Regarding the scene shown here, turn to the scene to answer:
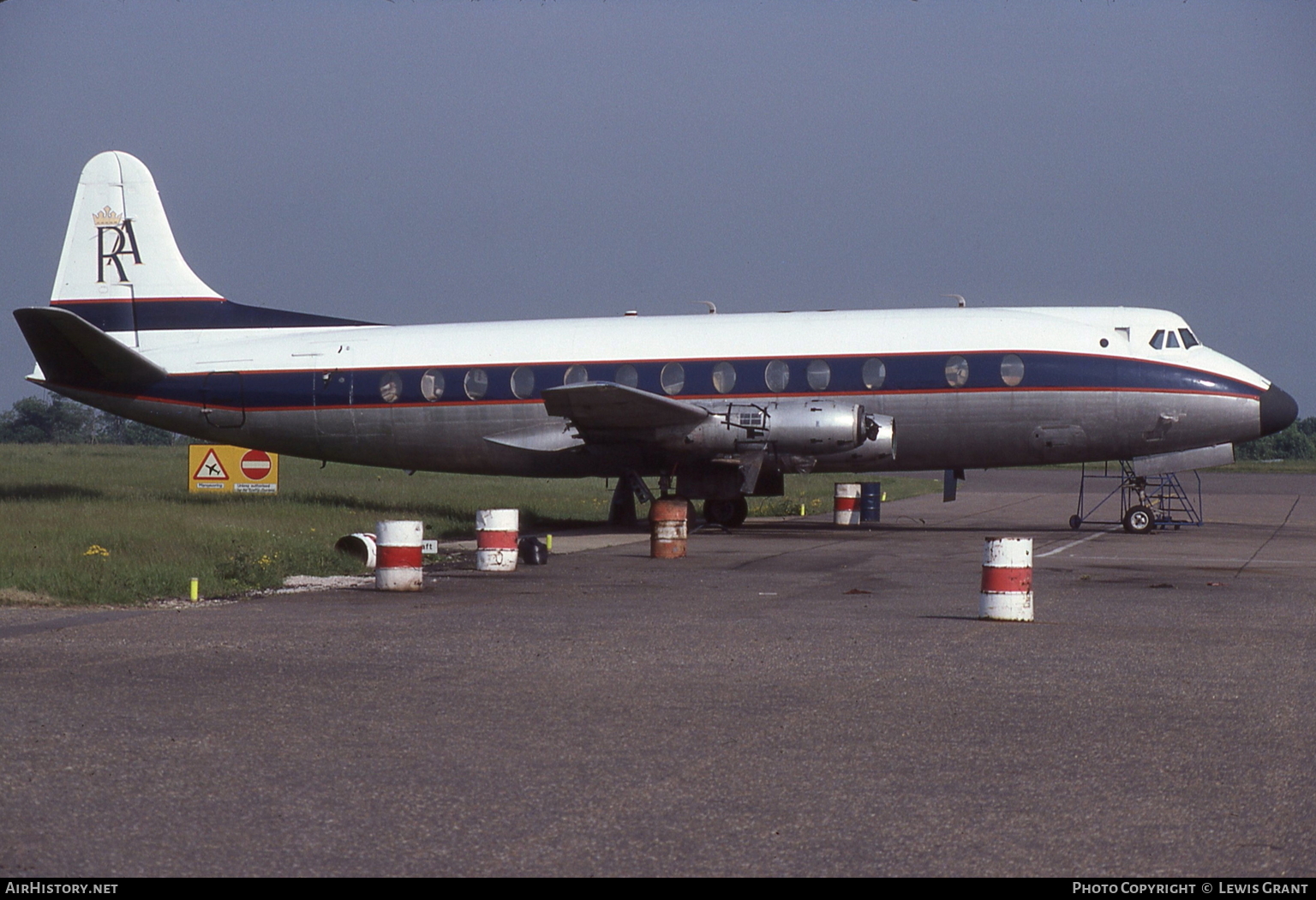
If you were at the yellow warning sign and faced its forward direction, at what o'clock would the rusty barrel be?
The rusty barrel is roughly at 11 o'clock from the yellow warning sign.

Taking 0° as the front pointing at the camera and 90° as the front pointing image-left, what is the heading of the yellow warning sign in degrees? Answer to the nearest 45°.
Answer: approximately 0°

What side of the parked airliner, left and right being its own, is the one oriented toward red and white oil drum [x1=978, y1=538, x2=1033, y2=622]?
right

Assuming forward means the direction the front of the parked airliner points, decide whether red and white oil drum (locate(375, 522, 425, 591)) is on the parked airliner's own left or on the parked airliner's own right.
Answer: on the parked airliner's own right

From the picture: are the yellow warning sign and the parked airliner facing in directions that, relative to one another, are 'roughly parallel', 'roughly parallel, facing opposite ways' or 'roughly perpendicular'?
roughly perpendicular

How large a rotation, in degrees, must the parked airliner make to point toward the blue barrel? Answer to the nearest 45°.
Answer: approximately 45° to its left

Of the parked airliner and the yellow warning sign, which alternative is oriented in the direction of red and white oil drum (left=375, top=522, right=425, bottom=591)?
the yellow warning sign

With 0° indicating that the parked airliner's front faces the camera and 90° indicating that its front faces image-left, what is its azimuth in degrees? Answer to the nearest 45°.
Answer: approximately 270°

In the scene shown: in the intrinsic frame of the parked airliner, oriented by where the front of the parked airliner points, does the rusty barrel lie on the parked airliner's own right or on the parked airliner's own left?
on the parked airliner's own right

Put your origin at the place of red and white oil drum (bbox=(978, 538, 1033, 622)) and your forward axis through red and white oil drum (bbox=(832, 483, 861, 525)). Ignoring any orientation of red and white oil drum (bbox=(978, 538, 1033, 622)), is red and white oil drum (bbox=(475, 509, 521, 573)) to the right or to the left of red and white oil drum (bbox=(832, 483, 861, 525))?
left

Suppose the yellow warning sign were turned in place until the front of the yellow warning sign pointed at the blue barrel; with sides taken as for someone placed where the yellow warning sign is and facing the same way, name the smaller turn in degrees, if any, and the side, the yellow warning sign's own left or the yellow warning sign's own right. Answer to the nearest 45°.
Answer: approximately 90° to the yellow warning sign's own left
